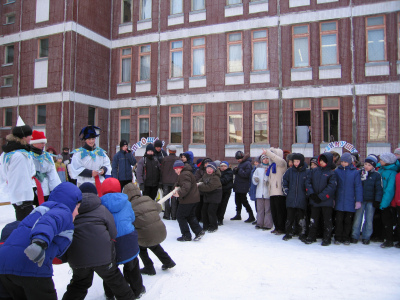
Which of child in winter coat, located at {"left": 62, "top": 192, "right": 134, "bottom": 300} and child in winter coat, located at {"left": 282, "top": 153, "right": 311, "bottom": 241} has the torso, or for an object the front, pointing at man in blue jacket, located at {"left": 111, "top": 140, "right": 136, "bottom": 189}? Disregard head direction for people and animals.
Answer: child in winter coat, located at {"left": 62, "top": 192, "right": 134, "bottom": 300}

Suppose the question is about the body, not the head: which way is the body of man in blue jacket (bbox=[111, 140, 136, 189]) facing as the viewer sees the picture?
toward the camera

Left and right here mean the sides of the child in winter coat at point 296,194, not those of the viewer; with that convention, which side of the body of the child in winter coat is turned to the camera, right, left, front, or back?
front

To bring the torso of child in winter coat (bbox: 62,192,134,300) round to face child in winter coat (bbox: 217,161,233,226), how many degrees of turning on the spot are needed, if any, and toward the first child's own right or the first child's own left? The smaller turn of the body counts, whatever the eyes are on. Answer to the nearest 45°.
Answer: approximately 45° to the first child's own right

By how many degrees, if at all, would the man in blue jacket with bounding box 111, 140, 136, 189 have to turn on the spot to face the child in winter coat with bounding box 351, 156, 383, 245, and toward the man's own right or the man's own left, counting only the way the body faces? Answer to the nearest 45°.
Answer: approximately 45° to the man's own left

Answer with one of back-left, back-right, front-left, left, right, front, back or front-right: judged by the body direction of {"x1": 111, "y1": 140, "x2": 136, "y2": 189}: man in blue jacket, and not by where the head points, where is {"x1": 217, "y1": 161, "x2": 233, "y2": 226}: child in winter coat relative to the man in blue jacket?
front-left

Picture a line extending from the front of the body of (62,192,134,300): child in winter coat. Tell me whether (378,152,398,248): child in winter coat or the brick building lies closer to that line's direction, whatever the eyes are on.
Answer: the brick building

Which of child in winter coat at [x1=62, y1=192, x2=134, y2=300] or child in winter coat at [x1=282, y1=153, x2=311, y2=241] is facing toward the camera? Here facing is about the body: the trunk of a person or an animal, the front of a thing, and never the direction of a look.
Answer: child in winter coat at [x1=282, y1=153, x2=311, y2=241]

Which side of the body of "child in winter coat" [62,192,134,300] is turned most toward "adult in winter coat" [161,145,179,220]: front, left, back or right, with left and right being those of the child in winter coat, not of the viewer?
front

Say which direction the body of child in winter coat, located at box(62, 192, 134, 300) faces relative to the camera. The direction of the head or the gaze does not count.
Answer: away from the camera

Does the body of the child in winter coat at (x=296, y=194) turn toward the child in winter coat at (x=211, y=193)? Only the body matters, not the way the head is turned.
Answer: no

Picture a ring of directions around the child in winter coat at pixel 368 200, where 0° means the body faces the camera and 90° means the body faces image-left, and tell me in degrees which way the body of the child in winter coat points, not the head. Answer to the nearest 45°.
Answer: approximately 45°
